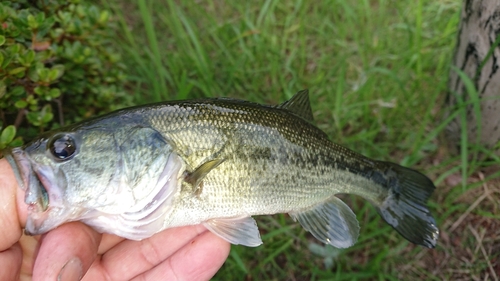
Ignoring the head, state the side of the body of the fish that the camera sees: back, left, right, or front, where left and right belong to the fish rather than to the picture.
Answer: left

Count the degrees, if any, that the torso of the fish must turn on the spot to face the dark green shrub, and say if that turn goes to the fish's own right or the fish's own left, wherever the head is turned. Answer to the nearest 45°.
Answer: approximately 45° to the fish's own right

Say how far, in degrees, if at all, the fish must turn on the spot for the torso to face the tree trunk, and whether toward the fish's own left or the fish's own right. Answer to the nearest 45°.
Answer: approximately 180°

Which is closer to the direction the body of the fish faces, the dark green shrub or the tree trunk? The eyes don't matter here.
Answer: the dark green shrub
